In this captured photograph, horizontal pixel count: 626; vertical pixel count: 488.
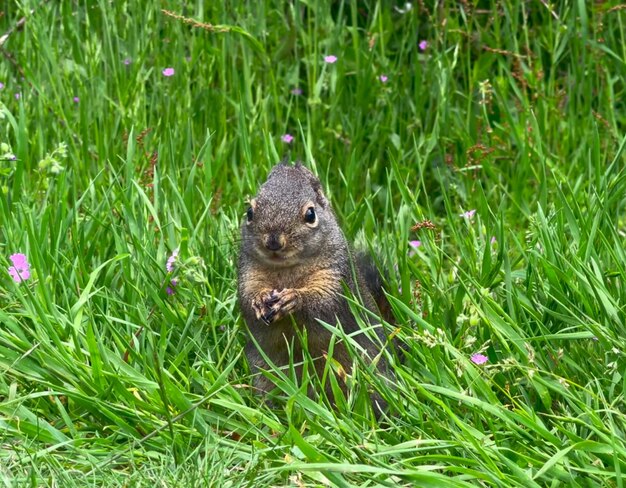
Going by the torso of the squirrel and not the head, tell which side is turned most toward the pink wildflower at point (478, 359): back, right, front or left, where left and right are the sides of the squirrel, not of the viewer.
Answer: left

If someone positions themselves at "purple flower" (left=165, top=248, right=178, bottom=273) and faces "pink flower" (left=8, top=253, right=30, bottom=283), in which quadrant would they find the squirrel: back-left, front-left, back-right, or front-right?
back-left

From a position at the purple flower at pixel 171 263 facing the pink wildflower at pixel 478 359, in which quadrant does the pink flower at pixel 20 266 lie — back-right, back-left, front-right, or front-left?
back-right

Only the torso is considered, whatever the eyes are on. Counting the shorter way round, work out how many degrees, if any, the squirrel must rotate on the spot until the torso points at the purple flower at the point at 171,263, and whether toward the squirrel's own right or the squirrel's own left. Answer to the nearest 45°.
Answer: approximately 45° to the squirrel's own right

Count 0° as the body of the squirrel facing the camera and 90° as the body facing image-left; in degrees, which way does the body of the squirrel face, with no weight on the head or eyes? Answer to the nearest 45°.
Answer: approximately 45°

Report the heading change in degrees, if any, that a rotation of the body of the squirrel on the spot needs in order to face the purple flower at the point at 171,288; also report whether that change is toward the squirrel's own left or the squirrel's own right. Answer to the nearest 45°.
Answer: approximately 45° to the squirrel's own right

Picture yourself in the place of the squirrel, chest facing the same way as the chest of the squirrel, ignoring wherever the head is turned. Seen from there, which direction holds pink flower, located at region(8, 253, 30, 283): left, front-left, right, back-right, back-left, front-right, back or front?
front-right
